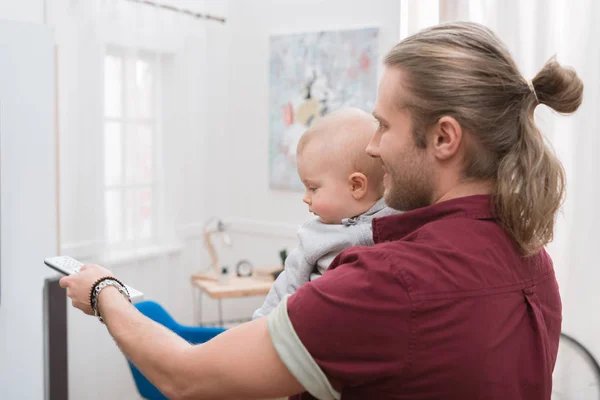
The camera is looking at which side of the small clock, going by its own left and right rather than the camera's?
front

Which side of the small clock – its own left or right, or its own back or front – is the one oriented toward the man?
front

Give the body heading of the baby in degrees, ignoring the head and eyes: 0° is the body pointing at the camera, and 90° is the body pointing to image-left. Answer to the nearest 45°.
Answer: approximately 90°

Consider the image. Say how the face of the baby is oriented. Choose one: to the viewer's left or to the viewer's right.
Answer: to the viewer's left

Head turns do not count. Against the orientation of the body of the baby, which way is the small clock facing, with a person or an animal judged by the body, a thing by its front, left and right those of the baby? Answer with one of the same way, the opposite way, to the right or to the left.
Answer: to the left

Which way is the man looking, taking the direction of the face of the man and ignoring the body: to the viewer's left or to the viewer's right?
to the viewer's left

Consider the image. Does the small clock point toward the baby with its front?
yes

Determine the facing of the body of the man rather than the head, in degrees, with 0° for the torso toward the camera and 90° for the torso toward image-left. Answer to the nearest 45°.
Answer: approximately 135°

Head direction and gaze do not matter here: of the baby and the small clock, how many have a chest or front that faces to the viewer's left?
1

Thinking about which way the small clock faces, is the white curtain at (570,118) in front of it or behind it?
in front
